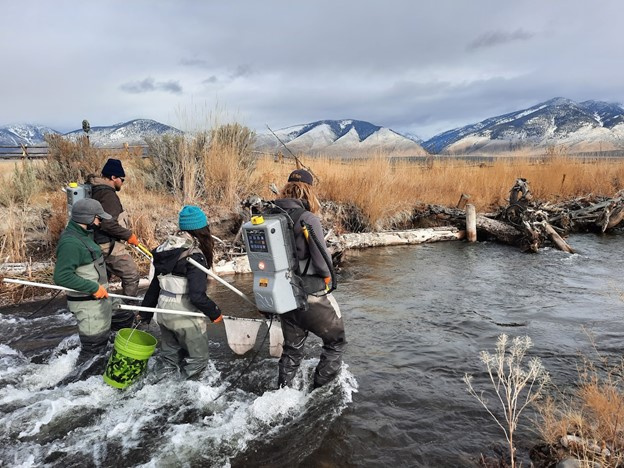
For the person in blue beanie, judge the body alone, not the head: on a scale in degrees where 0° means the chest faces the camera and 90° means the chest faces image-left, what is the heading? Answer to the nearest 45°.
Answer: approximately 225°

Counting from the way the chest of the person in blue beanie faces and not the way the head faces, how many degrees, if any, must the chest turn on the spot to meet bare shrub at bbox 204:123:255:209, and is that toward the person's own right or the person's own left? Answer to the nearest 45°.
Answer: approximately 45° to the person's own left

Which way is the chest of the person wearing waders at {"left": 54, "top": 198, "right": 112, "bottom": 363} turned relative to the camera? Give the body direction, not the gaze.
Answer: to the viewer's right

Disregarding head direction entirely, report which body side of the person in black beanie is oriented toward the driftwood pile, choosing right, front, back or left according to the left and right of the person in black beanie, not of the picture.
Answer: front

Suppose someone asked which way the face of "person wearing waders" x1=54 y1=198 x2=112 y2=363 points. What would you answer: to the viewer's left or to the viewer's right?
to the viewer's right

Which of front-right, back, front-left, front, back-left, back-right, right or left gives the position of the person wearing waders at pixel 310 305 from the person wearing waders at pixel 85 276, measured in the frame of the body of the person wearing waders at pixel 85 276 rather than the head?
front-right

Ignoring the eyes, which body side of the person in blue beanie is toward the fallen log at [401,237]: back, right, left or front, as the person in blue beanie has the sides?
front

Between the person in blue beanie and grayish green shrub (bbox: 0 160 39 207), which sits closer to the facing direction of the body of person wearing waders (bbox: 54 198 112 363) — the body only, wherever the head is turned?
the person in blue beanie

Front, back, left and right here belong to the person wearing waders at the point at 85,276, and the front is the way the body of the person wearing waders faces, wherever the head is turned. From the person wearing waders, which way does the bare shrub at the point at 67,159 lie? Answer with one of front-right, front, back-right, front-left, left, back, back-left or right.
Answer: left

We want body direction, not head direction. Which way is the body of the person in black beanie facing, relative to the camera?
to the viewer's right

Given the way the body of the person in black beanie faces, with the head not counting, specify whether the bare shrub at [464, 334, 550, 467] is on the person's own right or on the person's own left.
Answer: on the person's own right

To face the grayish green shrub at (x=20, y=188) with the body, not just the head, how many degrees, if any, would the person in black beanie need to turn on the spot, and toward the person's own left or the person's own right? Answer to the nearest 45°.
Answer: approximately 90° to the person's own left

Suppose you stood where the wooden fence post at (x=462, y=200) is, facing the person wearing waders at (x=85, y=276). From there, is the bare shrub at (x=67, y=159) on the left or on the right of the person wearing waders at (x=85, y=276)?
right

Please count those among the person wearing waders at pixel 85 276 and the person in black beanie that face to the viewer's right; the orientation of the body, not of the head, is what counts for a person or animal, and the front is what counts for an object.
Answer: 2

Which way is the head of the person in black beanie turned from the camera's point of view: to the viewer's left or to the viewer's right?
to the viewer's right
